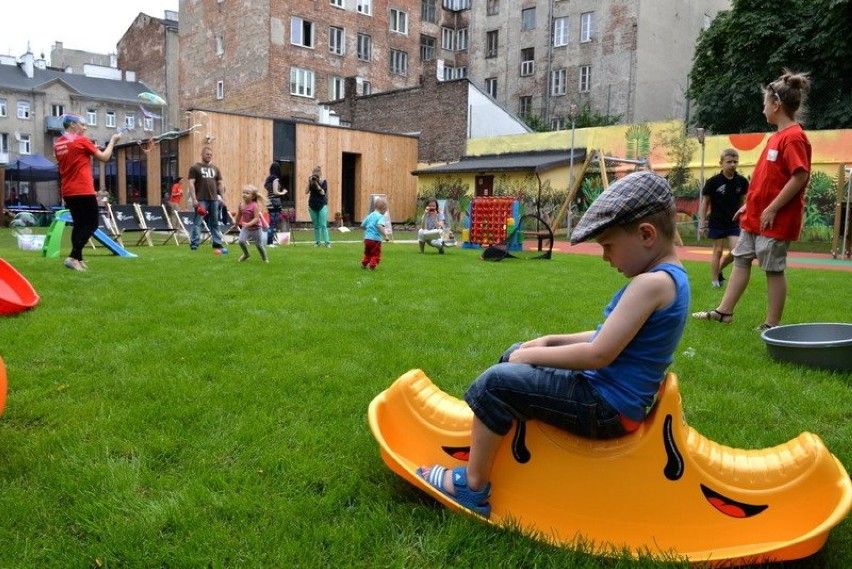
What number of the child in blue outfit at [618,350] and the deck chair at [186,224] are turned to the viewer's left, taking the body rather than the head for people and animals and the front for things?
1

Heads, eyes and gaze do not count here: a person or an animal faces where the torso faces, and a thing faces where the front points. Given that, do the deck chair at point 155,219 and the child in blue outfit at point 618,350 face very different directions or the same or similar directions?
very different directions

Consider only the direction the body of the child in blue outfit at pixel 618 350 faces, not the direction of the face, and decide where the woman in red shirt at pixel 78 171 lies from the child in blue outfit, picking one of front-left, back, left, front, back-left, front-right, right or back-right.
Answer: front-right

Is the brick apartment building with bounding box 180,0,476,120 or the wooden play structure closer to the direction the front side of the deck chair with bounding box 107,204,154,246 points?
the wooden play structure

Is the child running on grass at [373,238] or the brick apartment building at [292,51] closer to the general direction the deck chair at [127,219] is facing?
the child running on grass

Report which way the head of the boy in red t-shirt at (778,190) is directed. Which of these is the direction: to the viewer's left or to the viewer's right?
to the viewer's left

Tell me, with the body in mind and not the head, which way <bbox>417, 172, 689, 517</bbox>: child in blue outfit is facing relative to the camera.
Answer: to the viewer's left
